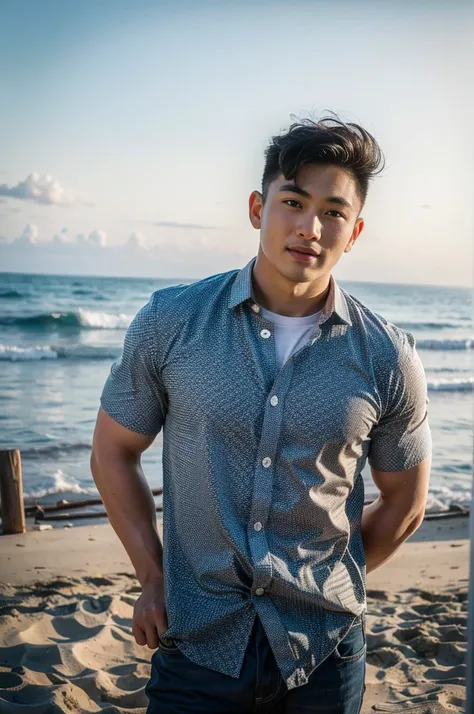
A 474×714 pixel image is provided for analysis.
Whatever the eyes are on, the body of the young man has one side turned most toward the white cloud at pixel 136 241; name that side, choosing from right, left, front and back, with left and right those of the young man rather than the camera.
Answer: back

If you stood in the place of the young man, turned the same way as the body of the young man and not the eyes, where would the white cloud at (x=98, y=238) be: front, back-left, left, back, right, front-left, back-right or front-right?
back

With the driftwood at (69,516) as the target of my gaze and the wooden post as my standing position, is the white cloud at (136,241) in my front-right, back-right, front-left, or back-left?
front-left

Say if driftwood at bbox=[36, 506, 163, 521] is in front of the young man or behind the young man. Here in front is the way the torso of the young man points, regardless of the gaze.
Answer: behind

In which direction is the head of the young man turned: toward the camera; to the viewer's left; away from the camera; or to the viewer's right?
toward the camera

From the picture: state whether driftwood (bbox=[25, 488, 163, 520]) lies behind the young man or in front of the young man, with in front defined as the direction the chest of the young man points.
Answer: behind

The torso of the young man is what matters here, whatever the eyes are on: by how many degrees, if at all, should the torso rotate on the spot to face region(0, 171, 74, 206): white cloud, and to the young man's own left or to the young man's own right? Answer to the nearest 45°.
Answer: approximately 180°

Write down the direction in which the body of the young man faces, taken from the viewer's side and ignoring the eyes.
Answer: toward the camera
